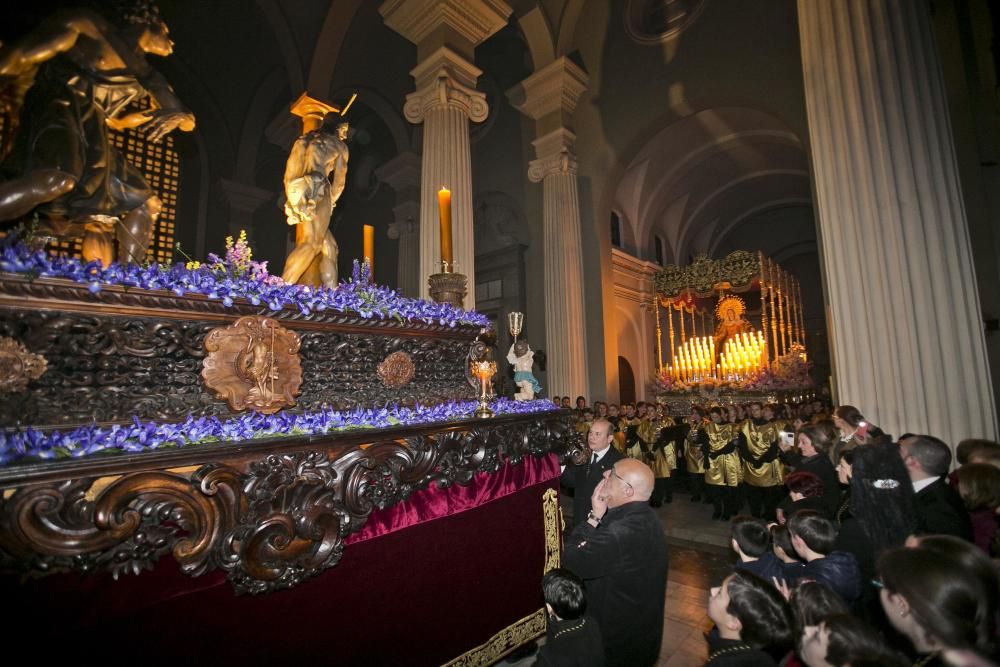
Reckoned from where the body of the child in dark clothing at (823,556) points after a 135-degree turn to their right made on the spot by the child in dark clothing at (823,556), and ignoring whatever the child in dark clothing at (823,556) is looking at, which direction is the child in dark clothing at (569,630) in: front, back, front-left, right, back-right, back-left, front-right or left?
back-right

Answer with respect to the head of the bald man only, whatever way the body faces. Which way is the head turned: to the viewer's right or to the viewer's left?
to the viewer's left

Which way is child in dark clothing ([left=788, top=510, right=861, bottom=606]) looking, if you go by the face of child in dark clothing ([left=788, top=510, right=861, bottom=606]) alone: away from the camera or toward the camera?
away from the camera

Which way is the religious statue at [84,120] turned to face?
to the viewer's right

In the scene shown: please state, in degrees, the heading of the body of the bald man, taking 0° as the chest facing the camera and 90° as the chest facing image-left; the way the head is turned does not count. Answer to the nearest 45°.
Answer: approximately 90°

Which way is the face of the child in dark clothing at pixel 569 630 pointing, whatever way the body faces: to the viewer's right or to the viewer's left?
to the viewer's left

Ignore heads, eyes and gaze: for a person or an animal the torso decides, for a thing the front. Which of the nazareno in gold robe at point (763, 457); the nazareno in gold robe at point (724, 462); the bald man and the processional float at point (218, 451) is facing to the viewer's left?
the bald man

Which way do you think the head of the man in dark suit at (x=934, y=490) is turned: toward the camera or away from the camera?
away from the camera

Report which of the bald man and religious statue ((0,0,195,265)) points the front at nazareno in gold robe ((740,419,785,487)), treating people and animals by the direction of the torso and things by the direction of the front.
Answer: the religious statue

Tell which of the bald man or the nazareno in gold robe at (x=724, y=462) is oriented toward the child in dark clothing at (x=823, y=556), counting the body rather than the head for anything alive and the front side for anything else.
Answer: the nazareno in gold robe

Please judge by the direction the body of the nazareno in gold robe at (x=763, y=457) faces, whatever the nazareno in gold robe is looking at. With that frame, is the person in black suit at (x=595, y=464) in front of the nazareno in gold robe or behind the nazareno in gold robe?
in front

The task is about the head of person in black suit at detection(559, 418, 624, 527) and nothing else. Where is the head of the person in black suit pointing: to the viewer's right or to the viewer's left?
to the viewer's left

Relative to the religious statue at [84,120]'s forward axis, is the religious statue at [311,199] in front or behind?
in front

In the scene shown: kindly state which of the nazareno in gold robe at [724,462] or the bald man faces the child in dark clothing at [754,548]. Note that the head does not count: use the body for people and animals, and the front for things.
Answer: the nazareno in gold robe
